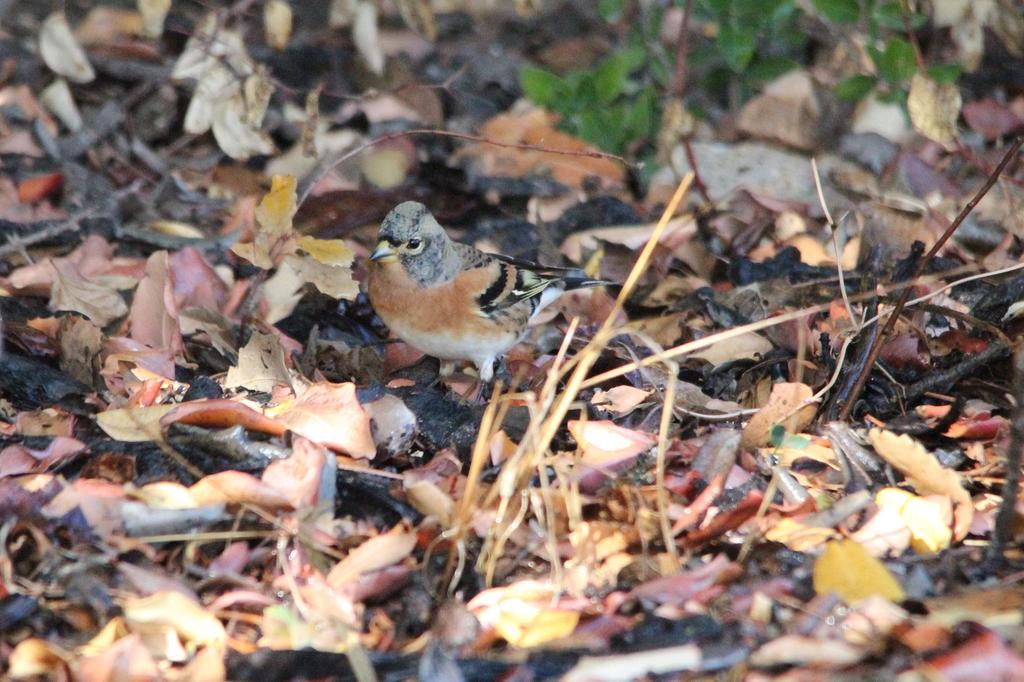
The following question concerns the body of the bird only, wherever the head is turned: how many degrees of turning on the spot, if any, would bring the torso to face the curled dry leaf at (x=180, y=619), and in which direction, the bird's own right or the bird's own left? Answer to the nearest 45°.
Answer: approximately 45° to the bird's own left

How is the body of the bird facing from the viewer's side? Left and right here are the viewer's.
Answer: facing the viewer and to the left of the viewer

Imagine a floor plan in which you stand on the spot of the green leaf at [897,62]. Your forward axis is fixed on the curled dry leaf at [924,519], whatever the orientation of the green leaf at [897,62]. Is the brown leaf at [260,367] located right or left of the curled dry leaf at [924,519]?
right

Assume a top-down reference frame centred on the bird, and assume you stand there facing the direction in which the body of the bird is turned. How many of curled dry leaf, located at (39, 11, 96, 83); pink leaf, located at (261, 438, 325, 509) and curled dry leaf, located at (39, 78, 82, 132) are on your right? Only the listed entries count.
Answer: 2

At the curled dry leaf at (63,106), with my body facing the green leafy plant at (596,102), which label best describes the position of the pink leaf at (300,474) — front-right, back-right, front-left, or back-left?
front-right

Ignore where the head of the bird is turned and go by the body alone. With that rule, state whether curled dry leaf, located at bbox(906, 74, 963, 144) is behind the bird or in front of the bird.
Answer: behind

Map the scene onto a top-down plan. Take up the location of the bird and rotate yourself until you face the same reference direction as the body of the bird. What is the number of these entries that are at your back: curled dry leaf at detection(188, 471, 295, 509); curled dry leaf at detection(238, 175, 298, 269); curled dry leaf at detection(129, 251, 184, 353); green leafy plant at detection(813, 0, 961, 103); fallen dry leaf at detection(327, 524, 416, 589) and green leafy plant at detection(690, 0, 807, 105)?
2

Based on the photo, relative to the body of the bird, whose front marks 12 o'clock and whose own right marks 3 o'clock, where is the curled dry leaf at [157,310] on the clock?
The curled dry leaf is roughly at 1 o'clock from the bird.

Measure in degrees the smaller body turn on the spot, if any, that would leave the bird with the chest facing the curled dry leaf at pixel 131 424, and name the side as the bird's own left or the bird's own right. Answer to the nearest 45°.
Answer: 0° — it already faces it

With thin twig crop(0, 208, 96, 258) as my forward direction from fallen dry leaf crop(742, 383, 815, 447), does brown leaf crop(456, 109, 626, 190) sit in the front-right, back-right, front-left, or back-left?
front-right

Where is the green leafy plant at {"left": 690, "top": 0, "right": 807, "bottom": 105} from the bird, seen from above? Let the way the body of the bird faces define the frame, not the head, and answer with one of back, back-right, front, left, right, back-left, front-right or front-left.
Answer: back

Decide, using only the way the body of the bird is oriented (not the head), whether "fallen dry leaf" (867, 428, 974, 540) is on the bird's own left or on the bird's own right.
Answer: on the bird's own left

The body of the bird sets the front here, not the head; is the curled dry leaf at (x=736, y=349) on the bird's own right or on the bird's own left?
on the bird's own left

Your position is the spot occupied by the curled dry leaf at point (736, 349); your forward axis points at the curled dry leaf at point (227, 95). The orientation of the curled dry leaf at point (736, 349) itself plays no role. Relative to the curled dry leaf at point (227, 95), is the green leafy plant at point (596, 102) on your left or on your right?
right

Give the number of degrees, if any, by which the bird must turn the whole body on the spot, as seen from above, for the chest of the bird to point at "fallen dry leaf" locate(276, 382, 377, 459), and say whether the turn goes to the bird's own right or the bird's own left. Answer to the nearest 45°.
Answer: approximately 45° to the bird's own left
